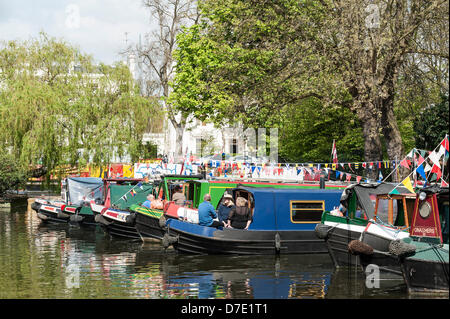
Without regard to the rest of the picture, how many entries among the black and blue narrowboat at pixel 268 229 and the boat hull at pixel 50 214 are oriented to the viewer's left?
2

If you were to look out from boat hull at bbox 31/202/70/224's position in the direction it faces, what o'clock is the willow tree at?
The willow tree is roughly at 3 o'clock from the boat hull.

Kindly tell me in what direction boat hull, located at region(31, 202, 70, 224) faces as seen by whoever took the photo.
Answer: facing to the left of the viewer

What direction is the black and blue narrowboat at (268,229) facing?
to the viewer's left
